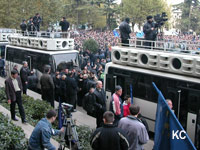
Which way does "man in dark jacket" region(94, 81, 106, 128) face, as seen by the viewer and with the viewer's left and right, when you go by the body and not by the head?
facing the viewer and to the right of the viewer

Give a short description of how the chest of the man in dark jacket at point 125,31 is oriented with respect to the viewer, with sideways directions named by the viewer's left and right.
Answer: facing away from the viewer and to the right of the viewer

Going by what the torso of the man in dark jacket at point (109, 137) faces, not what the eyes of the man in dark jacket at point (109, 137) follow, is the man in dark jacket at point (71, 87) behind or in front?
in front

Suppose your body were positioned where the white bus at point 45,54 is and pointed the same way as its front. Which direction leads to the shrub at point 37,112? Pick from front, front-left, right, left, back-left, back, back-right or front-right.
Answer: front-right

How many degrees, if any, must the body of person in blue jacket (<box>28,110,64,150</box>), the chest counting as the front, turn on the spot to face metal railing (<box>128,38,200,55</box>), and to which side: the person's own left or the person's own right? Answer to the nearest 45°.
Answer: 0° — they already face it

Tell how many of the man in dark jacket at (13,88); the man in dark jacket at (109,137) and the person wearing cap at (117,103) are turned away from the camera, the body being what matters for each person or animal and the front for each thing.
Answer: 1

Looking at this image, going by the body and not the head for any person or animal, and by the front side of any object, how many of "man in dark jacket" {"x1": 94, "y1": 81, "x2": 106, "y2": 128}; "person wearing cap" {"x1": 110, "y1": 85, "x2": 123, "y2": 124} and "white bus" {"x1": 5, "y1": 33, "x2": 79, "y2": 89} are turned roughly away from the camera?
0

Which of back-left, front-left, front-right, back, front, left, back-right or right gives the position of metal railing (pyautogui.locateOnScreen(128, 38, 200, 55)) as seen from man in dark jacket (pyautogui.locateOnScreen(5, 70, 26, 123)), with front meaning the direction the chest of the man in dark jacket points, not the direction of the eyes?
front-left

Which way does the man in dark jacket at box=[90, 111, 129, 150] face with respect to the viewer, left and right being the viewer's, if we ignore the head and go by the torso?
facing away from the viewer

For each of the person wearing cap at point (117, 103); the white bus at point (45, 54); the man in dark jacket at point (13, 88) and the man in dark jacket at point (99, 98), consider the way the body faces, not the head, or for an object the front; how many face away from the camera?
0

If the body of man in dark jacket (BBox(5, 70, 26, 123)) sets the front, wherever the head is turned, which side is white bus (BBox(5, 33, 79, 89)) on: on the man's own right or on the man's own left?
on the man's own left

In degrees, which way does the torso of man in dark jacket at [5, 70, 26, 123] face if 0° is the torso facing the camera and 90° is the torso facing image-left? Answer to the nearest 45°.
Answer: approximately 315°
